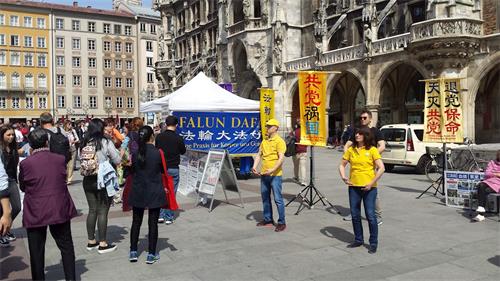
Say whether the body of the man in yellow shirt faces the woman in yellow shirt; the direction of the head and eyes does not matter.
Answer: no

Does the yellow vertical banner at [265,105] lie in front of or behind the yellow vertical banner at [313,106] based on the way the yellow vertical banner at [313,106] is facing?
behind

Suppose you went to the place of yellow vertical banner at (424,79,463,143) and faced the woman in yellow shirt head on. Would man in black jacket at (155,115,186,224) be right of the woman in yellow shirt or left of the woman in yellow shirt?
right

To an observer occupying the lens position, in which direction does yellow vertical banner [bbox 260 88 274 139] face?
facing the viewer

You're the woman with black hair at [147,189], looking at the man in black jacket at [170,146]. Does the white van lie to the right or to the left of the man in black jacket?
right

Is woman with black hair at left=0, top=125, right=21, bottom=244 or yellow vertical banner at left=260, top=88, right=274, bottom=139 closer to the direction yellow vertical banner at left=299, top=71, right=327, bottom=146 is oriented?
the woman with black hair

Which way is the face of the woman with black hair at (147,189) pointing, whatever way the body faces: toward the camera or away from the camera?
away from the camera

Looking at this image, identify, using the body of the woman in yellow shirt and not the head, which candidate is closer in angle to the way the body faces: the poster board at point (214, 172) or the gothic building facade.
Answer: the poster board

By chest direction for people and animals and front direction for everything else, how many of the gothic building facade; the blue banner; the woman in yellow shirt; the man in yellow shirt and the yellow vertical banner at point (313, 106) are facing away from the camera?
0

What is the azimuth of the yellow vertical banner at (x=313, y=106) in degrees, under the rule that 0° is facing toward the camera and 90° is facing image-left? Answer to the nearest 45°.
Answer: approximately 0°

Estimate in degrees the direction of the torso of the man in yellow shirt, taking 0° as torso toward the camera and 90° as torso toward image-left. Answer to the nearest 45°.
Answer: approximately 45°

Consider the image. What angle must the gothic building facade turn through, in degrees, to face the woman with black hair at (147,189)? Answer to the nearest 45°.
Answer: approximately 45° to its left

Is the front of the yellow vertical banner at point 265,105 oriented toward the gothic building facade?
no

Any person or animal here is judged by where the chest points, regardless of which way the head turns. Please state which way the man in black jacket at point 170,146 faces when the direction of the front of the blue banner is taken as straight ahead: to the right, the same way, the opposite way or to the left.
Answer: the opposite way

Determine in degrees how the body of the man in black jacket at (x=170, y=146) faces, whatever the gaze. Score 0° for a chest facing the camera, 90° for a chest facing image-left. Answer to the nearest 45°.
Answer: approximately 180°

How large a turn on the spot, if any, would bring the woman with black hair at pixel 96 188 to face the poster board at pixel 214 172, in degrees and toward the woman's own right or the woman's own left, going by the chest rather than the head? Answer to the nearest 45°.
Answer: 0° — they already face it

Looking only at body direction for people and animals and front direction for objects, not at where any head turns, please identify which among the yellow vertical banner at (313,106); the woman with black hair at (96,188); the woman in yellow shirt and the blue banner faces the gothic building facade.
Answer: the woman with black hair

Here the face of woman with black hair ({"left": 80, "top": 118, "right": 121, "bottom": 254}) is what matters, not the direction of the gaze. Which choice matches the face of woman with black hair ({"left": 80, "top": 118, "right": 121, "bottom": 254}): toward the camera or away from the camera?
away from the camera

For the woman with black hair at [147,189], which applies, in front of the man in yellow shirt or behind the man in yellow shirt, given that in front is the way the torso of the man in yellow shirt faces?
in front
